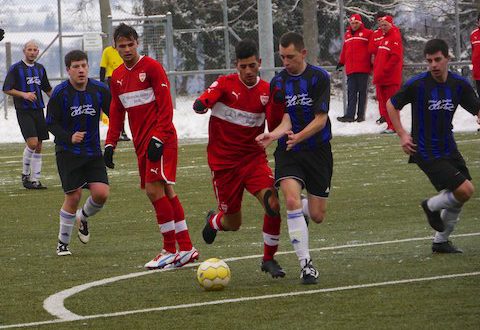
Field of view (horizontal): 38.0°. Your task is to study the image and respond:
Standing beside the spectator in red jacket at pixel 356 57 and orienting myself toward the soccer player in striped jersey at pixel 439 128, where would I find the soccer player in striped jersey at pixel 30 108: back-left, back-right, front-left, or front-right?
front-right

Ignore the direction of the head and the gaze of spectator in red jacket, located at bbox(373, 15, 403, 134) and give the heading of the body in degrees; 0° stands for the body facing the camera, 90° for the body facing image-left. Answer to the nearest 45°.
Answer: approximately 45°

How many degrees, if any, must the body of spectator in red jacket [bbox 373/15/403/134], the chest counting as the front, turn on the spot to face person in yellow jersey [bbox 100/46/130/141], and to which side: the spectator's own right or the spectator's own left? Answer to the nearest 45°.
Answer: approximately 45° to the spectator's own right

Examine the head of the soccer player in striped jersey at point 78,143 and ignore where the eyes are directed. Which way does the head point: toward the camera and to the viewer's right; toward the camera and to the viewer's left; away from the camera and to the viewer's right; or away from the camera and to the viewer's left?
toward the camera and to the viewer's right

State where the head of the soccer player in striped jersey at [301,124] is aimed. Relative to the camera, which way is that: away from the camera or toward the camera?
toward the camera

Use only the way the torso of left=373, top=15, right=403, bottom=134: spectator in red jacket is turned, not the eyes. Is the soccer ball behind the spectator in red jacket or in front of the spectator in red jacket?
in front

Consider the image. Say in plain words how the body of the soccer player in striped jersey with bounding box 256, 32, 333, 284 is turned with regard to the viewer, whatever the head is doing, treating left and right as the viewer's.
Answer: facing the viewer and to the left of the viewer

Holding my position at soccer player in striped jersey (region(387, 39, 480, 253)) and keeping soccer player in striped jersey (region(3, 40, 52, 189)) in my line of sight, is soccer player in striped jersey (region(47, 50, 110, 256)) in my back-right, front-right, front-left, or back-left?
front-left

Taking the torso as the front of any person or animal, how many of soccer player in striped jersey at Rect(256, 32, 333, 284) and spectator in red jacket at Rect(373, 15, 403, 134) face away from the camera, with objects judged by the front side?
0

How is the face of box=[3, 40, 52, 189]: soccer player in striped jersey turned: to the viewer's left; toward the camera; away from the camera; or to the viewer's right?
toward the camera

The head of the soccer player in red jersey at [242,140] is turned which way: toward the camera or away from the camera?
toward the camera

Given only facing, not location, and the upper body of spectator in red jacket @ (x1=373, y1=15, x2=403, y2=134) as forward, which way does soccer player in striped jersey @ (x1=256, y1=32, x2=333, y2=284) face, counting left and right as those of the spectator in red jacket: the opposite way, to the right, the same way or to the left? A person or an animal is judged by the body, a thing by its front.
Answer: the same way
